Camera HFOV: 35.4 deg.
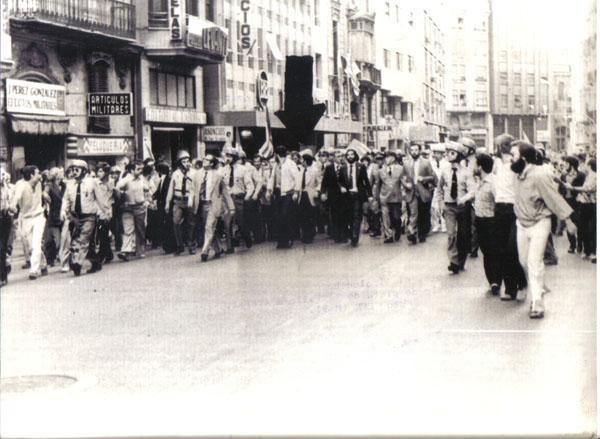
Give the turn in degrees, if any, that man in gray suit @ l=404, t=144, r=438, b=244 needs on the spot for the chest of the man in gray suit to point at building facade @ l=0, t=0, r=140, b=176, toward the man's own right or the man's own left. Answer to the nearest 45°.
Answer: approximately 45° to the man's own right

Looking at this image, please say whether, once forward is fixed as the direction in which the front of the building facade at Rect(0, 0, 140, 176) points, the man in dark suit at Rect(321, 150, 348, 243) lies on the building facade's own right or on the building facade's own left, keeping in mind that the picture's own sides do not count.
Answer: on the building facade's own left

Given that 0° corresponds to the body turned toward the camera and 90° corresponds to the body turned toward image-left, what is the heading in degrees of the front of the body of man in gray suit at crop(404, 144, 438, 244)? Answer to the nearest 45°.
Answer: approximately 0°
